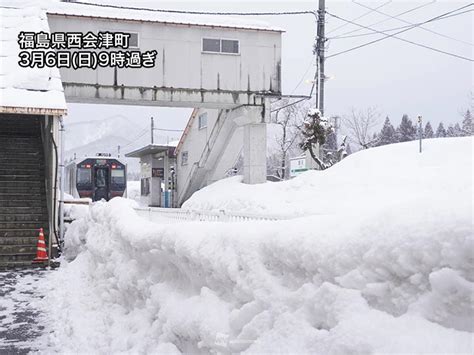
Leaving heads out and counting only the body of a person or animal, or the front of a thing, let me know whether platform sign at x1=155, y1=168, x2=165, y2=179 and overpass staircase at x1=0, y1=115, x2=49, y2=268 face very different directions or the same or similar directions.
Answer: same or similar directions

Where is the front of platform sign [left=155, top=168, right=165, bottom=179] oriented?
toward the camera

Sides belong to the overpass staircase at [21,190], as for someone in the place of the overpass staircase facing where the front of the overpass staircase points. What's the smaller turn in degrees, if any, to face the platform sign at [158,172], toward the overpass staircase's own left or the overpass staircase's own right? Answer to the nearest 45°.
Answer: approximately 135° to the overpass staircase's own left

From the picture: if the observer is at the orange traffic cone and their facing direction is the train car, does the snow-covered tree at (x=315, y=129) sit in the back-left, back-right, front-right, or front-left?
front-right

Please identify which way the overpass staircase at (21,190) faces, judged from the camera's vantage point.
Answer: facing the viewer

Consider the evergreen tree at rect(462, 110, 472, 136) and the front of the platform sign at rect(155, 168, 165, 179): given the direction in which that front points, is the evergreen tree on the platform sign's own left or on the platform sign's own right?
on the platform sign's own left

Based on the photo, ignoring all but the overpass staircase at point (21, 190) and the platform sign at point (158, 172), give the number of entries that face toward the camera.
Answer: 2

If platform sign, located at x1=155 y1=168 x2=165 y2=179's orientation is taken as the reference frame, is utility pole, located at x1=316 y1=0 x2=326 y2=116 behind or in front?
in front

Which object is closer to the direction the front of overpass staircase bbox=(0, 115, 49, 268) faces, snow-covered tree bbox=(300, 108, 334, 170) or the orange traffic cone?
the orange traffic cone
